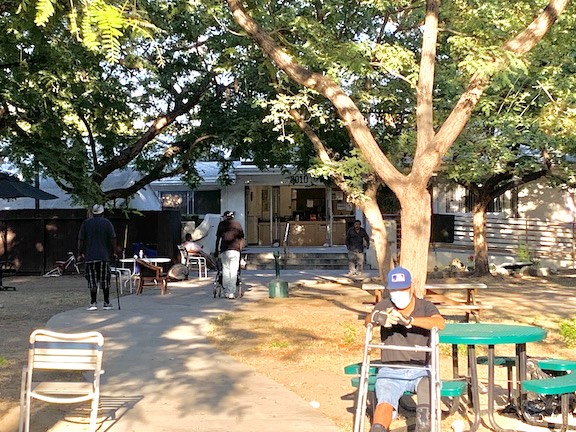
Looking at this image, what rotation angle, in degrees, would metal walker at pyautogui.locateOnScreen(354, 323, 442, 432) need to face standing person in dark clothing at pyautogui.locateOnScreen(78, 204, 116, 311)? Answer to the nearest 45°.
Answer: approximately 135° to its right

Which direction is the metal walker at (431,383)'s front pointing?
toward the camera

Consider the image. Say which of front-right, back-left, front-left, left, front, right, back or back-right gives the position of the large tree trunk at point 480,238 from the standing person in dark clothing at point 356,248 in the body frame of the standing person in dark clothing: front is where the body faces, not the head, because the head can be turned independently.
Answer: left

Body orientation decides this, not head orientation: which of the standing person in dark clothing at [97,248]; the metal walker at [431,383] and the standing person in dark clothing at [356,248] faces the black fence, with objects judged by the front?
the standing person in dark clothing at [97,248]

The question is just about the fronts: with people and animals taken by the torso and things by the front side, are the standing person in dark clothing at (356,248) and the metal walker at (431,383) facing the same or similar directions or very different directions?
same or similar directions

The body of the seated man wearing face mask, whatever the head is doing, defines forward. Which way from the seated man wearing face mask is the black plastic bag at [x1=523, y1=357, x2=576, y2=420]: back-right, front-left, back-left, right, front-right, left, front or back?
back-left

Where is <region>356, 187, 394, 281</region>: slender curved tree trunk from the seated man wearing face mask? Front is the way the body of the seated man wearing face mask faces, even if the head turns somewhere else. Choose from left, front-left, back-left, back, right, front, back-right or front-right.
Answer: back

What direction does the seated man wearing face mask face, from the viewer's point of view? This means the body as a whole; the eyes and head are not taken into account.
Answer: toward the camera

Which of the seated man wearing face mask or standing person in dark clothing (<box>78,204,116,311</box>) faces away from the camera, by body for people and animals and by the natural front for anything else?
the standing person in dark clothing

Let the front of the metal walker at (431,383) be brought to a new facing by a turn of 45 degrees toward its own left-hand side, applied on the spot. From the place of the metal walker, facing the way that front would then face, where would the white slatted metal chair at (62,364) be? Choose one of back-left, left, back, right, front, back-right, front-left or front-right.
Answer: back-right

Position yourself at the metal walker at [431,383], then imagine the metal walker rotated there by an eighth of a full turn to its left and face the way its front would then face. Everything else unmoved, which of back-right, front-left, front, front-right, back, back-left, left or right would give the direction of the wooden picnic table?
back-left

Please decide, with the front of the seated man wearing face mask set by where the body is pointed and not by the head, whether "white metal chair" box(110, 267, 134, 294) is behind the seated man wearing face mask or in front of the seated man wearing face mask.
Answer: behind

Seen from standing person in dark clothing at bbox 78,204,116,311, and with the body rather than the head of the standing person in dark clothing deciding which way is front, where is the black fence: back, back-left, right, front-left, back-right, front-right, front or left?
front

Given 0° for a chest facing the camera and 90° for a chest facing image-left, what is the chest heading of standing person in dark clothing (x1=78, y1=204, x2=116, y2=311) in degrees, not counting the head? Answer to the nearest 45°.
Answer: approximately 180°

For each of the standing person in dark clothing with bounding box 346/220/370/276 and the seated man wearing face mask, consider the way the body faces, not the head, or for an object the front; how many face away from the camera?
0

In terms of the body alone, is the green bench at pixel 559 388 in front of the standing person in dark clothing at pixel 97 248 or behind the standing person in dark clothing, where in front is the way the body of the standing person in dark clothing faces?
behind
